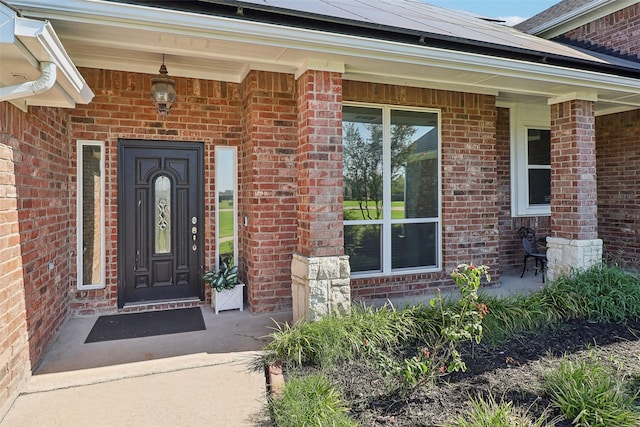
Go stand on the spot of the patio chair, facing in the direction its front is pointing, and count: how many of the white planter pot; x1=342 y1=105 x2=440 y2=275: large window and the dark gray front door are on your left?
0

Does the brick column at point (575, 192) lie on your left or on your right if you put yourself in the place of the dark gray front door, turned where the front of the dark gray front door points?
on your left

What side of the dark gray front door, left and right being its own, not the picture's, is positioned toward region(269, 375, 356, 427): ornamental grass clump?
front

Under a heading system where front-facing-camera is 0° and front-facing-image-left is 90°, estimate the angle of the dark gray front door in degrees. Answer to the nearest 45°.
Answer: approximately 0°

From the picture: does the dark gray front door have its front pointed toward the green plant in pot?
no

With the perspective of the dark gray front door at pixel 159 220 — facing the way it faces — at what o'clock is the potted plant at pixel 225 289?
The potted plant is roughly at 10 o'clock from the dark gray front door.

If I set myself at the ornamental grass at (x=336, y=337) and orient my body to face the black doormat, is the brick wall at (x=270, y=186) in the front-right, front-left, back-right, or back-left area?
front-right

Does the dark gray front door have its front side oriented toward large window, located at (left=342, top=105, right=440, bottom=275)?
no

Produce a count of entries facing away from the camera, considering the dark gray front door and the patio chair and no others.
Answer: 0
